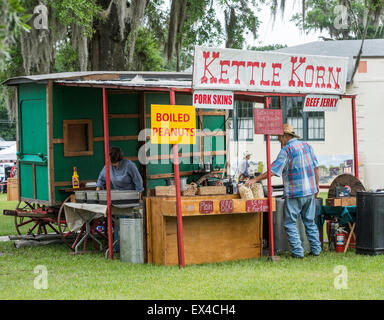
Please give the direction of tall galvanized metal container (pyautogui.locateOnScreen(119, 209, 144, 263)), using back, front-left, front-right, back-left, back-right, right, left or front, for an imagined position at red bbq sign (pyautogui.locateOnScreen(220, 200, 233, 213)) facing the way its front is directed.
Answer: right

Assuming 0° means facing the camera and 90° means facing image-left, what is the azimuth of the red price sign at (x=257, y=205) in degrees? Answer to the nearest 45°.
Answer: approximately 0°

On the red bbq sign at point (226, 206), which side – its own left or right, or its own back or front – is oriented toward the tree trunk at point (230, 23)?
back

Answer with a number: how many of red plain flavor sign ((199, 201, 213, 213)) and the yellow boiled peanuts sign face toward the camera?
2

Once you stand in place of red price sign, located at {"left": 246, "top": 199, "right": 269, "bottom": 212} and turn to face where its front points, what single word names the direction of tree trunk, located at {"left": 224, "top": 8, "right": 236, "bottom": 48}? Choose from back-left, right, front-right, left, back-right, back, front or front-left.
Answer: back
